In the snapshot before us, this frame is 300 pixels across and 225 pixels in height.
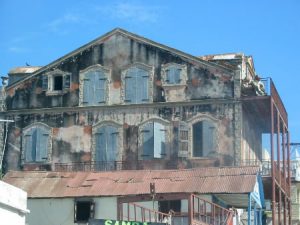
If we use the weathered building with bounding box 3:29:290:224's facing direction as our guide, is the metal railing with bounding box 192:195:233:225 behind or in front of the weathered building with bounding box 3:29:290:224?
in front

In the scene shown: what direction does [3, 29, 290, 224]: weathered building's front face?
toward the camera
